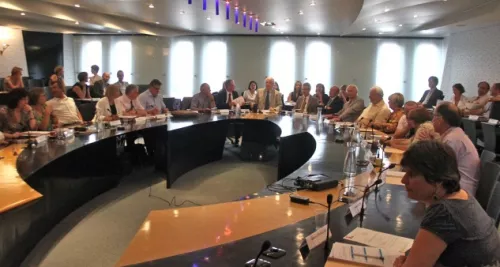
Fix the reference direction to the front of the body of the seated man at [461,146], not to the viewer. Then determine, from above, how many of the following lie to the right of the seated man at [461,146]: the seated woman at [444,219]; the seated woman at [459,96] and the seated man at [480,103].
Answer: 2

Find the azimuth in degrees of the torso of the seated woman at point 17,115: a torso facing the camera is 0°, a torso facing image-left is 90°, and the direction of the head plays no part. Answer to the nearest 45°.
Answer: approximately 315°

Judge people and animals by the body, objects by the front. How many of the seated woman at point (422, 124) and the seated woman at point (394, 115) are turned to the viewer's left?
2

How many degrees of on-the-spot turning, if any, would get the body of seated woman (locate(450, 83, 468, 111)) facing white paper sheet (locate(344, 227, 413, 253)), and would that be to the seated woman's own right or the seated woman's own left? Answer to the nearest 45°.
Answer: approximately 45° to the seated woman's own left

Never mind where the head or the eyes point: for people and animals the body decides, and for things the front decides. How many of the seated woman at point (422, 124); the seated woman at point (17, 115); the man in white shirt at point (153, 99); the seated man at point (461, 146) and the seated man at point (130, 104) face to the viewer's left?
2

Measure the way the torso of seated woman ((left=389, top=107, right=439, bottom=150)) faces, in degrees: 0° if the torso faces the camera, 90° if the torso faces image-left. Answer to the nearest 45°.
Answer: approximately 90°

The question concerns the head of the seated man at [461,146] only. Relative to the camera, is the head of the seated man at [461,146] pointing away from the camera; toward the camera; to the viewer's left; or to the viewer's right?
to the viewer's left

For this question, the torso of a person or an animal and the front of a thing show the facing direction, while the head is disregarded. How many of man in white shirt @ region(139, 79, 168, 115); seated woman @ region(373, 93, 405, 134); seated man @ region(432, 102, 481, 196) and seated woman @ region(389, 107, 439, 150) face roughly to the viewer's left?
3

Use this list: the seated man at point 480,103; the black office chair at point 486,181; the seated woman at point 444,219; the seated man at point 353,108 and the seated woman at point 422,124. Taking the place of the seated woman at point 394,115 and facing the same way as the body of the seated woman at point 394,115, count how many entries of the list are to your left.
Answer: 3

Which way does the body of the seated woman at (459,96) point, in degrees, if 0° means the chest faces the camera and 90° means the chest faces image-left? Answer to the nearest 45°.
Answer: approximately 45°

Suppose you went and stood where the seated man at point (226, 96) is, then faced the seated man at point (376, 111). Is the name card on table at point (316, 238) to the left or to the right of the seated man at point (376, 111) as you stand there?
right

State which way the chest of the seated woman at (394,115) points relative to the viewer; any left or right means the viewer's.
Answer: facing to the left of the viewer

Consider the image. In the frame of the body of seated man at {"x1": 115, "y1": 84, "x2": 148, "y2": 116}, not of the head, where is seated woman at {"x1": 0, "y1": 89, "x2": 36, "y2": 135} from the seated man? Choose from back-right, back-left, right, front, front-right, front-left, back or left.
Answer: right

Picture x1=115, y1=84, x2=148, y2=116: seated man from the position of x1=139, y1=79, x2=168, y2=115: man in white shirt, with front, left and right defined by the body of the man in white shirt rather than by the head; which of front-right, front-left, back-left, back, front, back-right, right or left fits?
right
